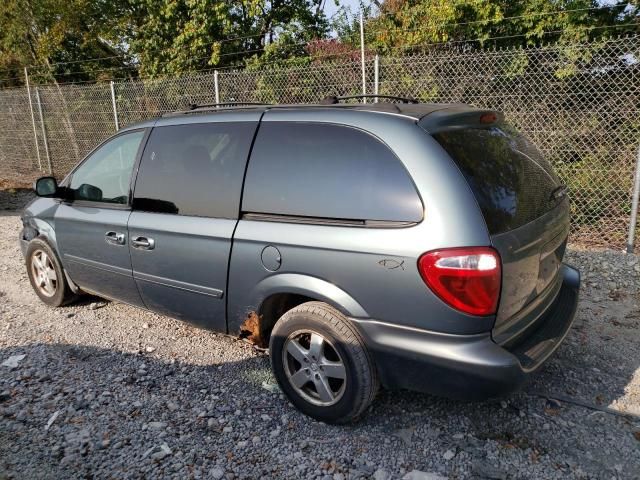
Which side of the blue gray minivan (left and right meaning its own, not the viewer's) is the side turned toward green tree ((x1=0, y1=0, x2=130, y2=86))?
front

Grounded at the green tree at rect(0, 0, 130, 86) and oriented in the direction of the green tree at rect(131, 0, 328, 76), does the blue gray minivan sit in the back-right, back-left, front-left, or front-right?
front-right

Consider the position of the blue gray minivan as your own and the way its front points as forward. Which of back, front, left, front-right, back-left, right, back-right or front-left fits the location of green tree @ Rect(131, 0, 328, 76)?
front-right

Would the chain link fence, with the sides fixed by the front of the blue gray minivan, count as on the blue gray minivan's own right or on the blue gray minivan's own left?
on the blue gray minivan's own right

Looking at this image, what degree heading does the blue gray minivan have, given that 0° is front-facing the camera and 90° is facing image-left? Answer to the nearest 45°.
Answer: approximately 135°

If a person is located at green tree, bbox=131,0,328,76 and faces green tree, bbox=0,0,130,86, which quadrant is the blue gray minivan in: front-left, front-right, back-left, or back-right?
back-left
